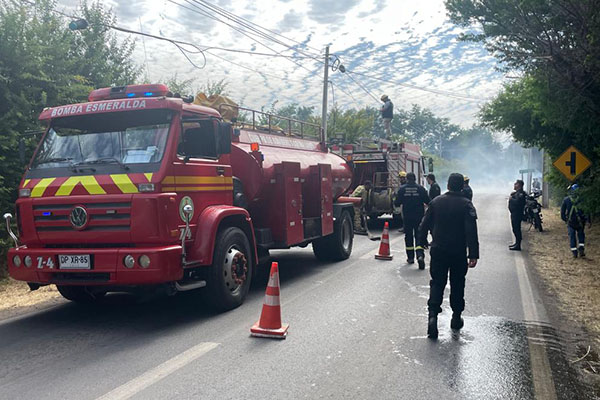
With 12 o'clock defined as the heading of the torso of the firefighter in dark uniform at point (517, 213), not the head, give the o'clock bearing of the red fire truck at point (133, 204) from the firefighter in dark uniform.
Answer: The red fire truck is roughly at 10 o'clock from the firefighter in dark uniform.

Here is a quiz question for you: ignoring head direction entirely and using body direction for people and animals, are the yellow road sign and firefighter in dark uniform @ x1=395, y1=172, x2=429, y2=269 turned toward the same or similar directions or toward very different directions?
very different directions

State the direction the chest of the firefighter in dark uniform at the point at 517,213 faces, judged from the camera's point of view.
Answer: to the viewer's left

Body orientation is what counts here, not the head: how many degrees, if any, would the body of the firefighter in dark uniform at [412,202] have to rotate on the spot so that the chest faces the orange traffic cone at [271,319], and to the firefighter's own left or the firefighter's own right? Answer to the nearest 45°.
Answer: approximately 180°

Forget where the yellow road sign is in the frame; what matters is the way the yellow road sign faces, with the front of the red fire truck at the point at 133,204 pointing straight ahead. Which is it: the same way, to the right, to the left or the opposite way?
the same way

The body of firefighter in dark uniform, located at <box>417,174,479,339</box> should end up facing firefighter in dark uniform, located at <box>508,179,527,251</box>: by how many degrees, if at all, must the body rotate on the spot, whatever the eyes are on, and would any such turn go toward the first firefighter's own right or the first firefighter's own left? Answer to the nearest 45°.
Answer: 0° — they already face them

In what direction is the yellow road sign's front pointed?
toward the camera

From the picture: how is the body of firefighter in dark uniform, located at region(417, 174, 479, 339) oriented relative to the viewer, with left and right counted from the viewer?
facing away from the viewer

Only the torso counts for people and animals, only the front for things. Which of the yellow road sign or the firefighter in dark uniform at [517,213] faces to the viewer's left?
the firefighter in dark uniform

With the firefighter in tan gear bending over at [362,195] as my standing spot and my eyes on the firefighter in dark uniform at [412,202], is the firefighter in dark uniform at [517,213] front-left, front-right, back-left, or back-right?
front-left

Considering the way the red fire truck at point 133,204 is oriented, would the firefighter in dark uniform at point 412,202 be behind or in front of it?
behind

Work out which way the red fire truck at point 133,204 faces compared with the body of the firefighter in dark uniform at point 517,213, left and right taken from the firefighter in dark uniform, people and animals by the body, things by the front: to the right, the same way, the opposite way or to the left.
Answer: to the left

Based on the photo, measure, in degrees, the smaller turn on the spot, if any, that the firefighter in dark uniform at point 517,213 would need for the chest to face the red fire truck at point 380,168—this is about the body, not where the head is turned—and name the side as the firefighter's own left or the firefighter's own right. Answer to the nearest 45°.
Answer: approximately 45° to the firefighter's own right
